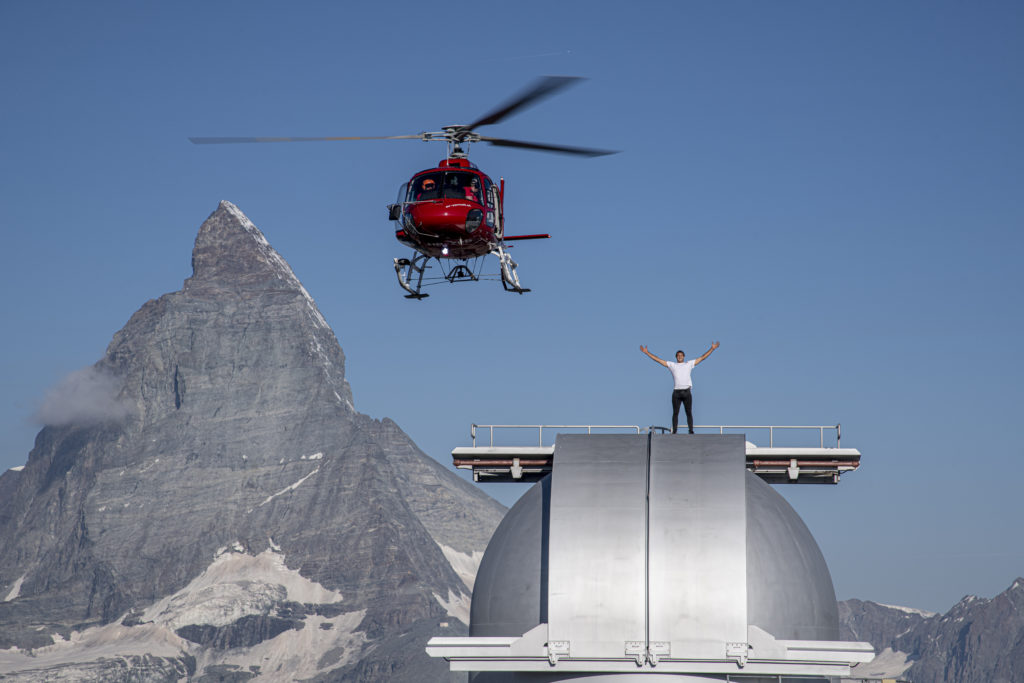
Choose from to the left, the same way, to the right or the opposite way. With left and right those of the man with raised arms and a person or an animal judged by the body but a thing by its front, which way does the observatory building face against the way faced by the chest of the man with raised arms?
the same way

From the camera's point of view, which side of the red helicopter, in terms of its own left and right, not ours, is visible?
front

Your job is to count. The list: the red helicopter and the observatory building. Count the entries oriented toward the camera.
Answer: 2

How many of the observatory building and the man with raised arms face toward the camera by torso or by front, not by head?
2

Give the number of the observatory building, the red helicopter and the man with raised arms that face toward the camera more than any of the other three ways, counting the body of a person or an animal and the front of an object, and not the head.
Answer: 3

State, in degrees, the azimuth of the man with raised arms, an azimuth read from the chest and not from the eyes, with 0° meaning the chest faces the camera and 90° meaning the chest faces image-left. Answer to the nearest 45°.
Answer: approximately 0°

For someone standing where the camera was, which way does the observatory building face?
facing the viewer

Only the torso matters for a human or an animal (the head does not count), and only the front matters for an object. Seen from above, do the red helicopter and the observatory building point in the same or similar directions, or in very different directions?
same or similar directions

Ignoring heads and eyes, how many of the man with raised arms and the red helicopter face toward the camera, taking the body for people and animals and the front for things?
2

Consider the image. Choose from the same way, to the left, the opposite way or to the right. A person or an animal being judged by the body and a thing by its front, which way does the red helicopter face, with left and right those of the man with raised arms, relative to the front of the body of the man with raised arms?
the same way
